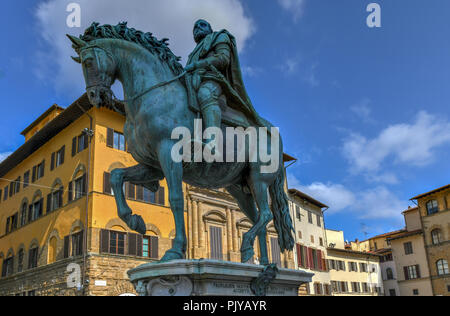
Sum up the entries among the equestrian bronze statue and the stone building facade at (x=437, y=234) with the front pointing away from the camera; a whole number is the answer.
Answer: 0

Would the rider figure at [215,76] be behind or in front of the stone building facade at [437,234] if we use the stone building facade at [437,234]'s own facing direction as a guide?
in front

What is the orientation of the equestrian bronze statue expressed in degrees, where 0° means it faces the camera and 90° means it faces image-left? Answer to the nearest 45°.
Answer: approximately 45°

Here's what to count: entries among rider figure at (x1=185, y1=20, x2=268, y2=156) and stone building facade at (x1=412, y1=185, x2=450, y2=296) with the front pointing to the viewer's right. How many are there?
0

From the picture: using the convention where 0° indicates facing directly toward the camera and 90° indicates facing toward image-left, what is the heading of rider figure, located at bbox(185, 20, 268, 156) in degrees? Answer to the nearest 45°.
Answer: approximately 45°

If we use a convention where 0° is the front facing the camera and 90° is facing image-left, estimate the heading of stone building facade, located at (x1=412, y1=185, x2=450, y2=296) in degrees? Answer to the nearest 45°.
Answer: approximately 45°

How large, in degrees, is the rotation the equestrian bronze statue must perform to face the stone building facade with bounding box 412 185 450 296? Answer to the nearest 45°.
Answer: approximately 180°
